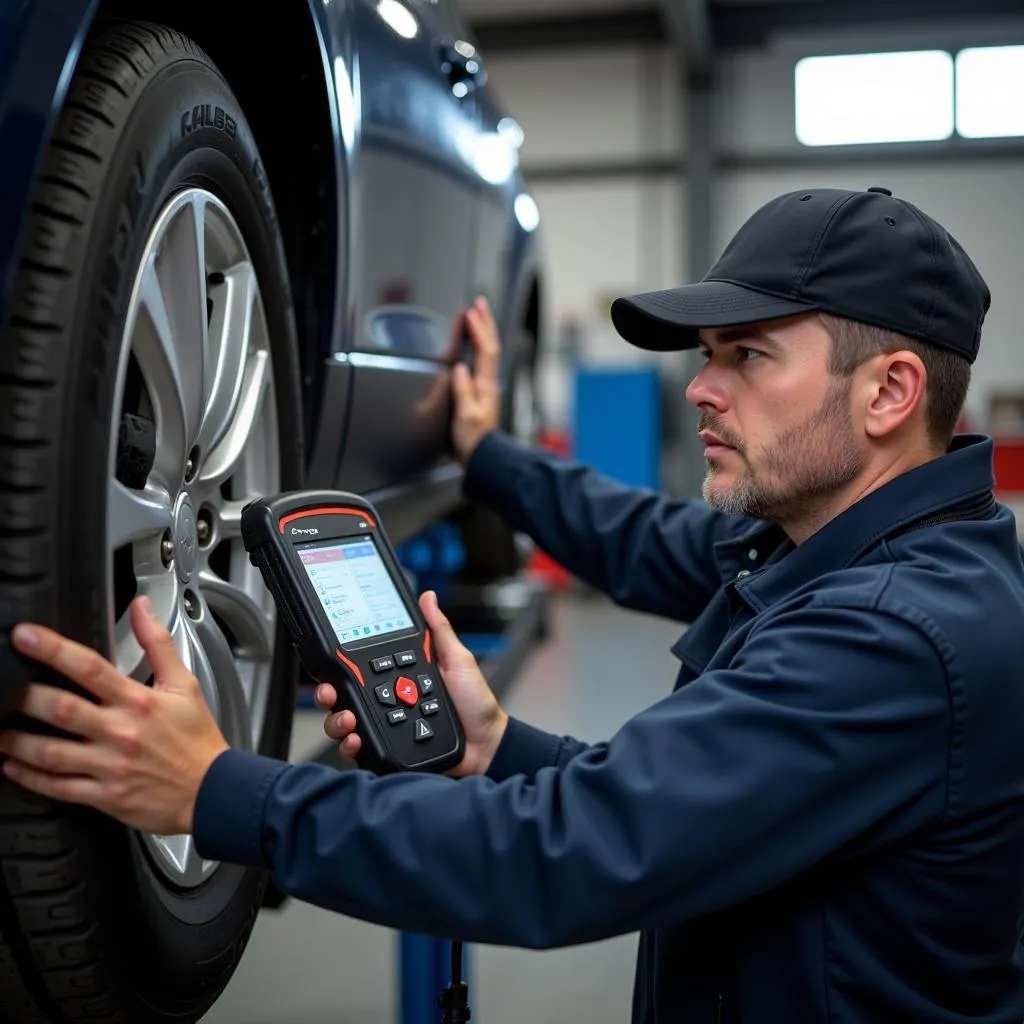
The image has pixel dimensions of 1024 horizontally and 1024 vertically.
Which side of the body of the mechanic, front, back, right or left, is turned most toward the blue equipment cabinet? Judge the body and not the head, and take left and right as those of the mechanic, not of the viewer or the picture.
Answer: right

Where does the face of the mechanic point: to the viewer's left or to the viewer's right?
to the viewer's left

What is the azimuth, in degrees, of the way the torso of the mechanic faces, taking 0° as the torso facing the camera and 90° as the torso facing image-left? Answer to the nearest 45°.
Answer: approximately 90°
